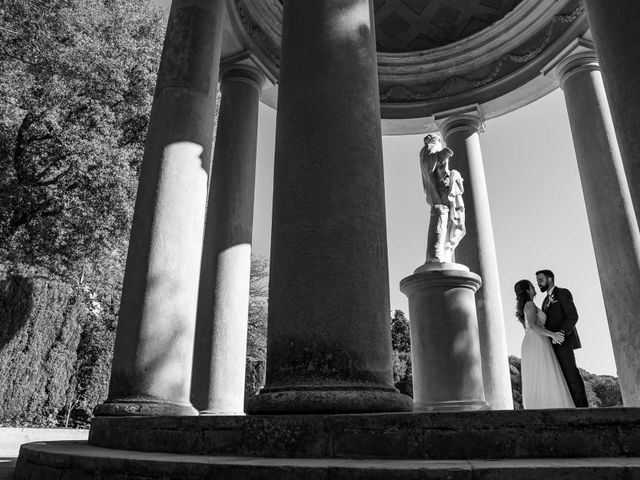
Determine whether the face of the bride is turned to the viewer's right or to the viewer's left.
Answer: to the viewer's right

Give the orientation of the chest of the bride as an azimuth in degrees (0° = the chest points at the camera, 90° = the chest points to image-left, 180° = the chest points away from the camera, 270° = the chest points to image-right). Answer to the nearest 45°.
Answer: approximately 270°

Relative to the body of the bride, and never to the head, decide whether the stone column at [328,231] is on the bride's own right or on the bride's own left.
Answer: on the bride's own right

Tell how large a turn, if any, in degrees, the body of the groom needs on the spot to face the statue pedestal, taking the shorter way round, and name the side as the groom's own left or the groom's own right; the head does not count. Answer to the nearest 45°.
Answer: approximately 45° to the groom's own right

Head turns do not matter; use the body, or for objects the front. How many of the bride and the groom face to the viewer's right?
1

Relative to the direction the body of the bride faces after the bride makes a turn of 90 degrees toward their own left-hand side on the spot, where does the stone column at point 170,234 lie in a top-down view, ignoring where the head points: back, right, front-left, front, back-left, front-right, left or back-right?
back-left

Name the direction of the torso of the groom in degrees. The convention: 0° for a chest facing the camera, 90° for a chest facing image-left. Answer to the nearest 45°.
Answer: approximately 45°

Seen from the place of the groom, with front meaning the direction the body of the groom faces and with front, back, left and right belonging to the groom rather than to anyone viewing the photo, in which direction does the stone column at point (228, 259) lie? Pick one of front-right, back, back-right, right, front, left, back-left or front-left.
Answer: front-right

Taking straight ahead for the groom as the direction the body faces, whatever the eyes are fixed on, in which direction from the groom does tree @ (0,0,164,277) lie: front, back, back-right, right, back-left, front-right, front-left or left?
front-right

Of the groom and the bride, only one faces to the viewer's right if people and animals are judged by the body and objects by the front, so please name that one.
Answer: the bride

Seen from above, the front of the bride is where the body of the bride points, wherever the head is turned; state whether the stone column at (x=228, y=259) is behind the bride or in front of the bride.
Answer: behind

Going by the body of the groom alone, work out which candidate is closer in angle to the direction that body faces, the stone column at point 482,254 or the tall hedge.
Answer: the tall hedge

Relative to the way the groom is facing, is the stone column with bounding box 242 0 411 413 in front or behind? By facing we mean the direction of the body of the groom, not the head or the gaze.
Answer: in front
